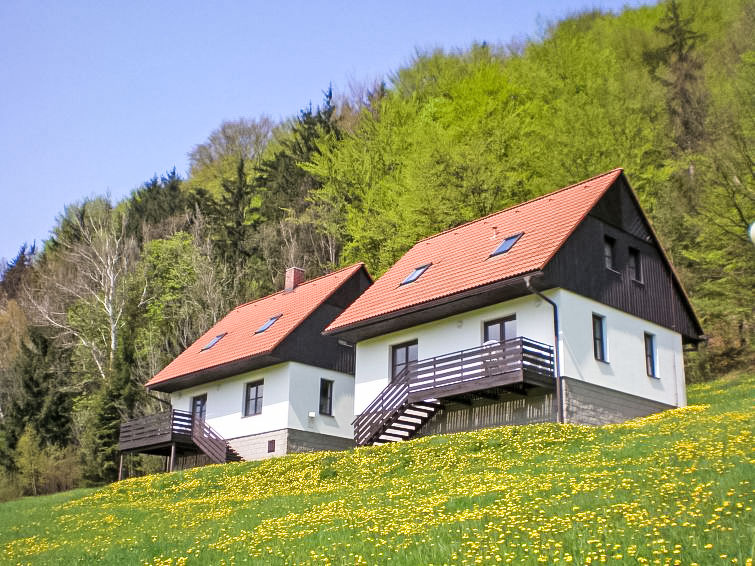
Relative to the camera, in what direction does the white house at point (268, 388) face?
facing the viewer and to the left of the viewer

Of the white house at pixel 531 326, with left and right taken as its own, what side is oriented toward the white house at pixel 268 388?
right

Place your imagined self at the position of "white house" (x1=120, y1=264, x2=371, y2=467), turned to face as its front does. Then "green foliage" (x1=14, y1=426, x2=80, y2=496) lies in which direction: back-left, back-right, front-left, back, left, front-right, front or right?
right

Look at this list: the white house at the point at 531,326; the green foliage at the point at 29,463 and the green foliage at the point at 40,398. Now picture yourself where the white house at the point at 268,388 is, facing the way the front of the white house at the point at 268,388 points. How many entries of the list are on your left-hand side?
1

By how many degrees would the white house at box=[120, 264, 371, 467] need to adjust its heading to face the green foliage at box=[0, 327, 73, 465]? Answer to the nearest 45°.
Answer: approximately 90° to its right

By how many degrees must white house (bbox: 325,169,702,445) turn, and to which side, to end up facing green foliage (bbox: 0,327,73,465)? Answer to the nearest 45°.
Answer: approximately 90° to its right

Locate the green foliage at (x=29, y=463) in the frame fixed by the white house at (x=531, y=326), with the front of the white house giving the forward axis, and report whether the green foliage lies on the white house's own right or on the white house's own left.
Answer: on the white house's own right

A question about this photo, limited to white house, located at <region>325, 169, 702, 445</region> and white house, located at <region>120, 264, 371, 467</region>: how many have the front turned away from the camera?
0

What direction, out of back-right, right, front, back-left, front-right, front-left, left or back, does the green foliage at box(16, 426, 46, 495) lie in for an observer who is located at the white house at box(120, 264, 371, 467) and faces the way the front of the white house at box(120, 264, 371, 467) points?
right
